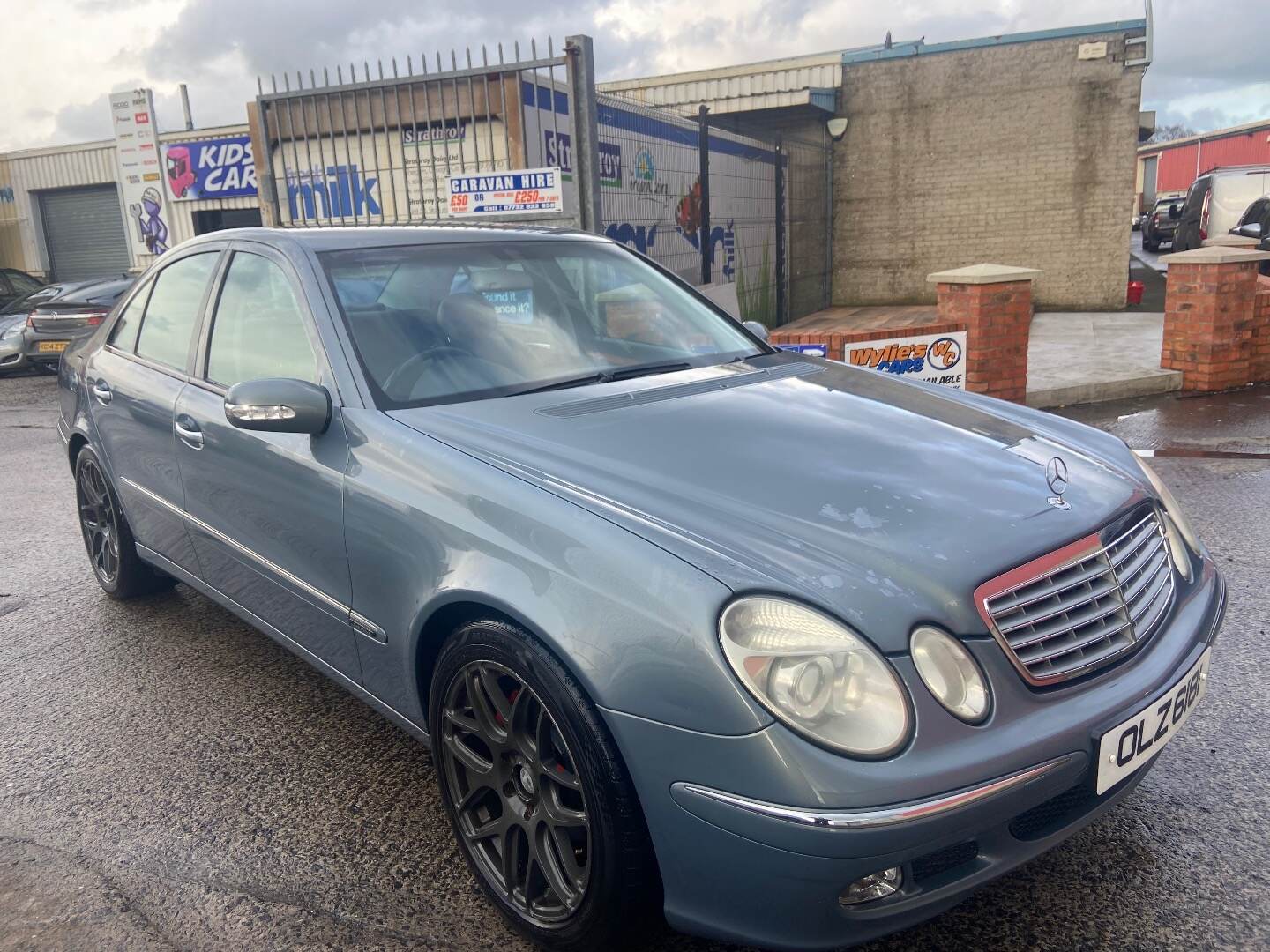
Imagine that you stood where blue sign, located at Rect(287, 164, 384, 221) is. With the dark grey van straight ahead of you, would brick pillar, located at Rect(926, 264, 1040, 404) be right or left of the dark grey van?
right

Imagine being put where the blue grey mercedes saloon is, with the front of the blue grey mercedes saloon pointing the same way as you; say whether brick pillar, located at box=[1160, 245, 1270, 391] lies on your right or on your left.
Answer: on your left

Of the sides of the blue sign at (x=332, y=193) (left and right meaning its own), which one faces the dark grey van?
left

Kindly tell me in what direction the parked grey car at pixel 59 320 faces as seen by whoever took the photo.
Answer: facing away from the viewer and to the right of the viewer

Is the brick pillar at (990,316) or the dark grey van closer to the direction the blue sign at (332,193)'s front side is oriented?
the brick pillar

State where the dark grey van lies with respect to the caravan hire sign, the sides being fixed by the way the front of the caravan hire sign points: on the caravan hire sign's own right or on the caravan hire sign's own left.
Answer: on the caravan hire sign's own left

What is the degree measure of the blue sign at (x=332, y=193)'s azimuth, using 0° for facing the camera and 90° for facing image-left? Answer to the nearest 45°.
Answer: approximately 0°

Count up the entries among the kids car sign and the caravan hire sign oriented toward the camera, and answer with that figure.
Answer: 2

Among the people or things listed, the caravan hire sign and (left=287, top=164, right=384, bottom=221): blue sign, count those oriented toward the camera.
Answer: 2
